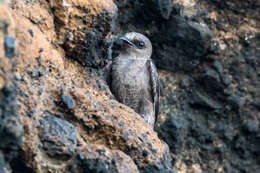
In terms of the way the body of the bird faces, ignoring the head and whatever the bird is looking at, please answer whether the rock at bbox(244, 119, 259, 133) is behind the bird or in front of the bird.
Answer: behind

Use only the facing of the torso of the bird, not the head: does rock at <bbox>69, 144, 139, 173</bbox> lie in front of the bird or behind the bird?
in front

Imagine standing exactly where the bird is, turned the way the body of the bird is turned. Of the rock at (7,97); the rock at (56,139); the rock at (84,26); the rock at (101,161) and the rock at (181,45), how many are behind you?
1

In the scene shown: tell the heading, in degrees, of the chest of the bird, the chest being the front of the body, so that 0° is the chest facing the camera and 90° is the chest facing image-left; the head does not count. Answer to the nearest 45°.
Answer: approximately 45°

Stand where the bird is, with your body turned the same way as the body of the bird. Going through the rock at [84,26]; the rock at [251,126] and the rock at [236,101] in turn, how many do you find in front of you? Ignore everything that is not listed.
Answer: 1

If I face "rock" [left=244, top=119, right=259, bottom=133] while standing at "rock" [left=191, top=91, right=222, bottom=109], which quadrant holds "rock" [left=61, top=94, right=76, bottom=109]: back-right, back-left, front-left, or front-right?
back-right

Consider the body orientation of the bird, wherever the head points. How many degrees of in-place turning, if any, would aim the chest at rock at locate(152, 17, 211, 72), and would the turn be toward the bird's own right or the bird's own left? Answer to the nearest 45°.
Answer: approximately 180°

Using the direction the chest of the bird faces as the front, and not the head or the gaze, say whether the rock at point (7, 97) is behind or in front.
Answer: in front

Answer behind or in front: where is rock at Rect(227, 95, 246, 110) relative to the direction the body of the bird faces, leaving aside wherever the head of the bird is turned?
behind

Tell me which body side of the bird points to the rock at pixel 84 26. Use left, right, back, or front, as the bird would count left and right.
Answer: right
